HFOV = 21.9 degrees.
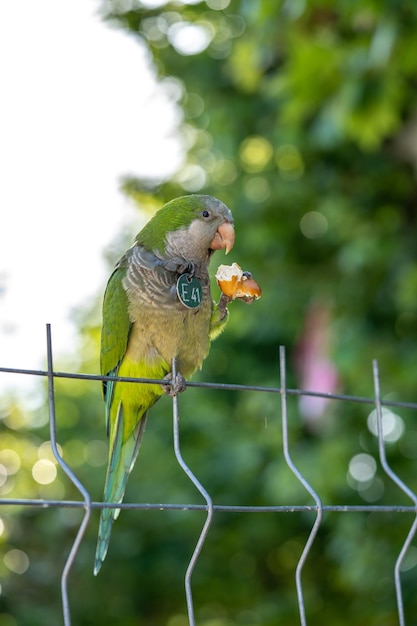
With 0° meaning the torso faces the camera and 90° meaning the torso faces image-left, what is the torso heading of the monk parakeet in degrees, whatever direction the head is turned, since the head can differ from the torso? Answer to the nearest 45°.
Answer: approximately 315°
